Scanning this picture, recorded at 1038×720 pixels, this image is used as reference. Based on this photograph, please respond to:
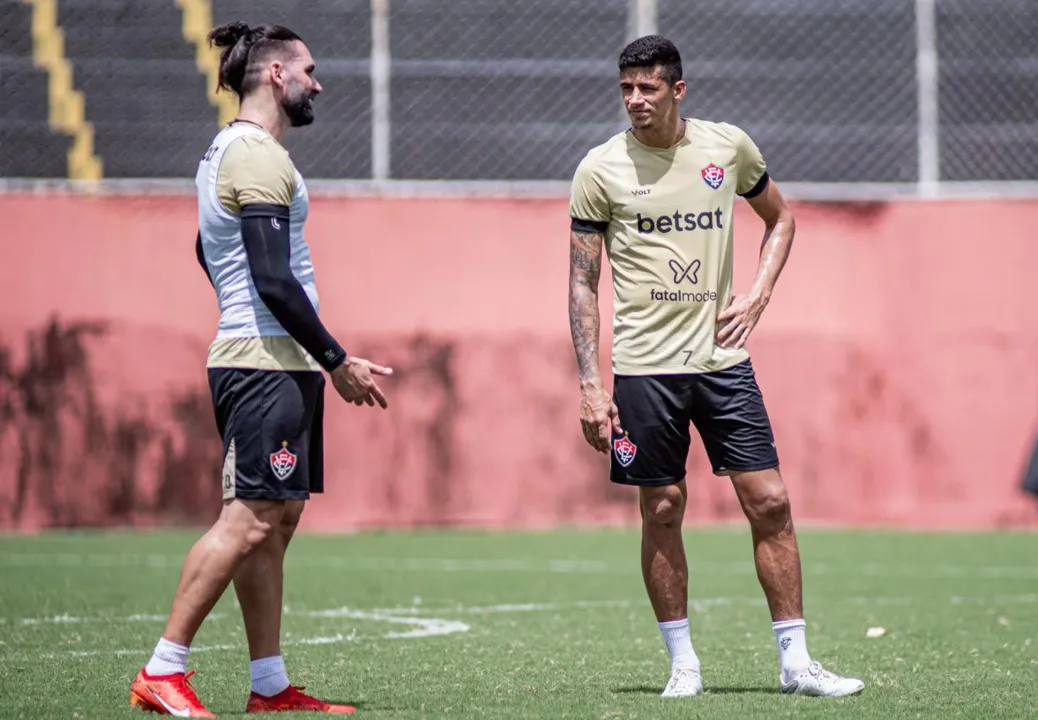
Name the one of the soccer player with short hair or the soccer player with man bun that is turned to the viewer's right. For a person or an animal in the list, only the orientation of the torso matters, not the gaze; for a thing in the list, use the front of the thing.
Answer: the soccer player with man bun

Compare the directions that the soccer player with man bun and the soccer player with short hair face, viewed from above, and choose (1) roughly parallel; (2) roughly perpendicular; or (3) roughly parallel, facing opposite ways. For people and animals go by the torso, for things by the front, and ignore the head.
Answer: roughly perpendicular

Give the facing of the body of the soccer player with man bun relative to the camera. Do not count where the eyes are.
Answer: to the viewer's right

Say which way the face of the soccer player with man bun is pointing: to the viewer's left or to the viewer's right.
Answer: to the viewer's right

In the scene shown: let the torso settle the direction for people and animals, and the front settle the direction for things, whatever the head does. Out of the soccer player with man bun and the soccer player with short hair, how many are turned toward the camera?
1

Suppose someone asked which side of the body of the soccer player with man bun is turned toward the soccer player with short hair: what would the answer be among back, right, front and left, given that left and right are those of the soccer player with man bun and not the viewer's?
front

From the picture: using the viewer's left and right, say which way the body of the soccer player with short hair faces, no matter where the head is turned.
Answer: facing the viewer

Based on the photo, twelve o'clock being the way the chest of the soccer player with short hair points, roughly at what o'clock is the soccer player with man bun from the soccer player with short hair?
The soccer player with man bun is roughly at 2 o'clock from the soccer player with short hair.
